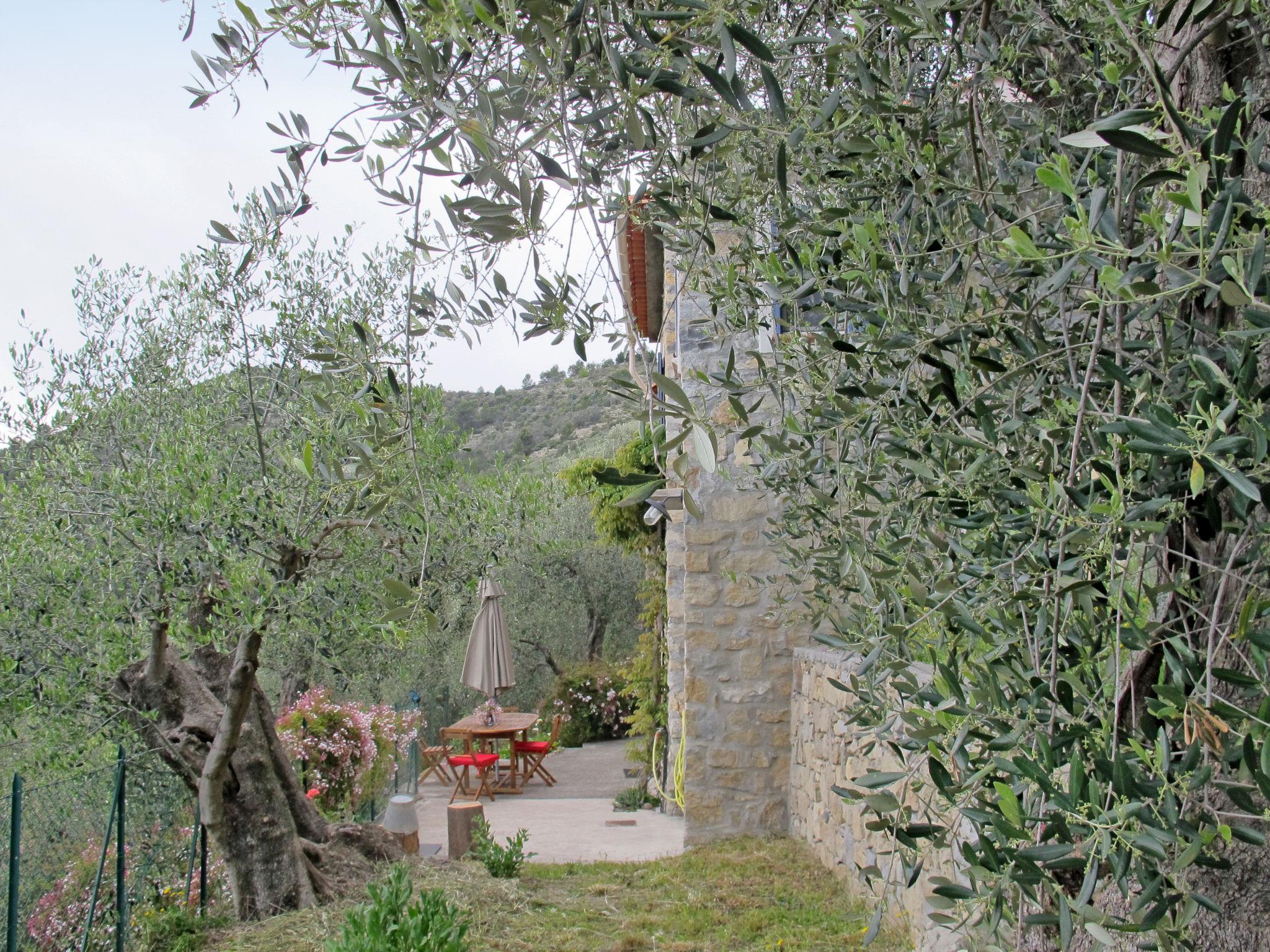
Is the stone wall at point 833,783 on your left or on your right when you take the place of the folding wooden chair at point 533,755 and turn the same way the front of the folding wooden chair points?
on your left

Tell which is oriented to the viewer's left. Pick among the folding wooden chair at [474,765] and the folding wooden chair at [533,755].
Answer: the folding wooden chair at [533,755]

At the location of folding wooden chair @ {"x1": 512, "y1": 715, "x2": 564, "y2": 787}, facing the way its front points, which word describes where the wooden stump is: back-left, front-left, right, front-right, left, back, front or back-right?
left

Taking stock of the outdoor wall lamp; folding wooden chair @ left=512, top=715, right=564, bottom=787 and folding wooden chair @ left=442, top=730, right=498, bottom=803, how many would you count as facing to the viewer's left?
2

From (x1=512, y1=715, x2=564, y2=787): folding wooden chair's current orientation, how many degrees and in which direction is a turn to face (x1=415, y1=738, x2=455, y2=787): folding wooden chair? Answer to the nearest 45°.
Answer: approximately 45° to its right

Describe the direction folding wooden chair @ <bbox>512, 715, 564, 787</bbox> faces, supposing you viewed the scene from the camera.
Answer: facing to the left of the viewer

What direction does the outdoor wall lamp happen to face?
to the viewer's left
